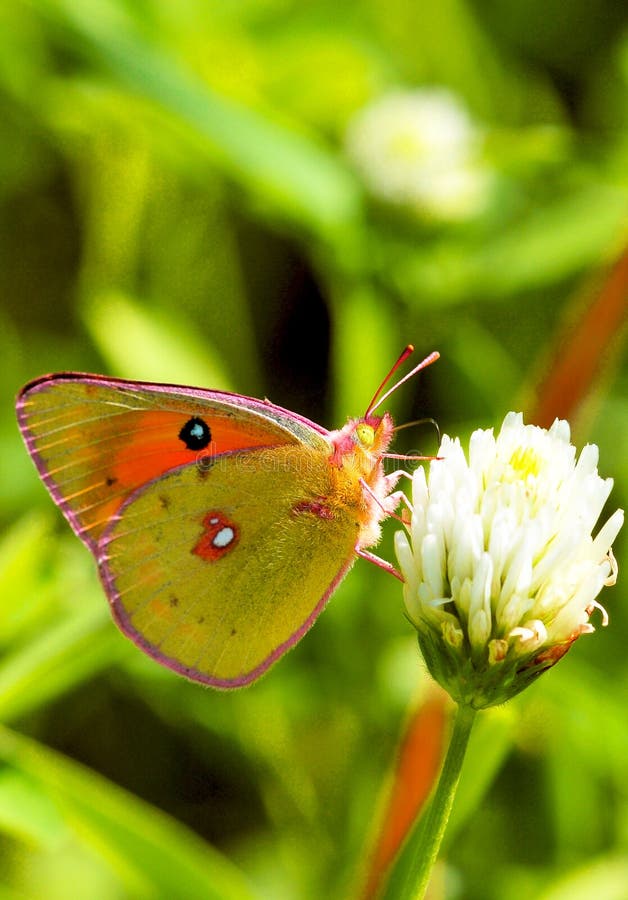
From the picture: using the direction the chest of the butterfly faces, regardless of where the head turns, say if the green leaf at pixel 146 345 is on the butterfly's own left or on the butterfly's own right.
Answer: on the butterfly's own left

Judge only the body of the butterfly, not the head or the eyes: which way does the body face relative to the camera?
to the viewer's right
